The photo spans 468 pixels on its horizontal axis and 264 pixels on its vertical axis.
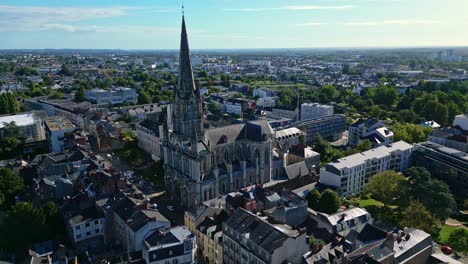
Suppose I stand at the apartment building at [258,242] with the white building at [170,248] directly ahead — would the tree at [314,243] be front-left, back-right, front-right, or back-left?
back-right

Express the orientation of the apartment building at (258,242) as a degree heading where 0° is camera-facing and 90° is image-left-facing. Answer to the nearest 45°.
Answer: approximately 45°

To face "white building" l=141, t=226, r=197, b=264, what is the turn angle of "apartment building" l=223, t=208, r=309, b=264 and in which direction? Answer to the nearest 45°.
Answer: approximately 45° to its right

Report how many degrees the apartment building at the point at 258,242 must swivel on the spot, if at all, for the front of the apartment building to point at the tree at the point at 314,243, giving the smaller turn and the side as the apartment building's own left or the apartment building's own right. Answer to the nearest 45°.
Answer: approximately 135° to the apartment building's own left
